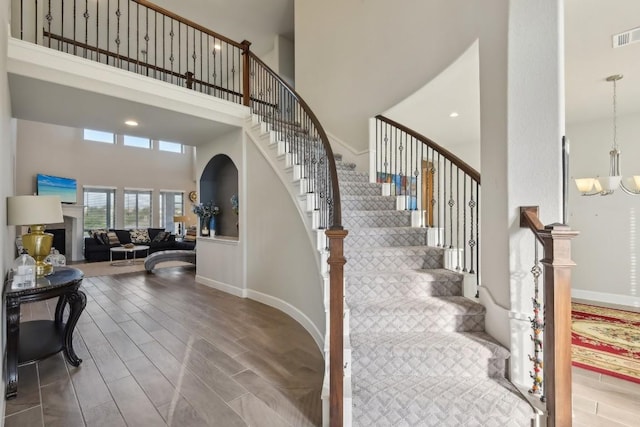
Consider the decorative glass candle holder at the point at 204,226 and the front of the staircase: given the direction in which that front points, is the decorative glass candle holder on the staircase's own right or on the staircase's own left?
on the staircase's own right

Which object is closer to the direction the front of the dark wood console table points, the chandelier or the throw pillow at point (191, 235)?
the chandelier

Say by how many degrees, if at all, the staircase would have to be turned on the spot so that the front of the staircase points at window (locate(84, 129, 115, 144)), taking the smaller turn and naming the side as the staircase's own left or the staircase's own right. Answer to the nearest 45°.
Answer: approximately 90° to the staircase's own right

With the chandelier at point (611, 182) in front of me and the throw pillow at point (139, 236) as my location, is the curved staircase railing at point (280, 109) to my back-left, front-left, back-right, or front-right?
front-right

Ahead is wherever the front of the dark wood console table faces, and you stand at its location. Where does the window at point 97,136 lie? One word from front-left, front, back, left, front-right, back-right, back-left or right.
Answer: left

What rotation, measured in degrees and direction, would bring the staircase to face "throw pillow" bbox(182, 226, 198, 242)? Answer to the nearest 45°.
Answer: approximately 135° to its right

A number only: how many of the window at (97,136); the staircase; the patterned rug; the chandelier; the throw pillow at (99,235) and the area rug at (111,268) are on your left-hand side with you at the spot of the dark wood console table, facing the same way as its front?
3

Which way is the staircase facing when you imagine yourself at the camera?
facing the viewer

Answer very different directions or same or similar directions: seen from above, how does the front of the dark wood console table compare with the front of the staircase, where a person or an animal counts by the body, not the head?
very different directions

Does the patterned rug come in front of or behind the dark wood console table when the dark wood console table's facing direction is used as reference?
in front

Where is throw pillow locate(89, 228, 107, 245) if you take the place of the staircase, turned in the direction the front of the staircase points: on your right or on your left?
on your right

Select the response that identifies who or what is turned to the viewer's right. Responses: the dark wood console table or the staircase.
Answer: the dark wood console table

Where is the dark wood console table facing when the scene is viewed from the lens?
facing to the right of the viewer

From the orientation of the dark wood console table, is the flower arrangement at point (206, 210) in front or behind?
in front

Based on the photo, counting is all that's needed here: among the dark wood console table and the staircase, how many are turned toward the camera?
1

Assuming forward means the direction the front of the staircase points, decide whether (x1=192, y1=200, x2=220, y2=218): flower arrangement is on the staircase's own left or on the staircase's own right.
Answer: on the staircase's own right

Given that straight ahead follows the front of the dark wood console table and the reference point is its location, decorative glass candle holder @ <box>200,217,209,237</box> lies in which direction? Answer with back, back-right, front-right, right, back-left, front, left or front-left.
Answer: front-left

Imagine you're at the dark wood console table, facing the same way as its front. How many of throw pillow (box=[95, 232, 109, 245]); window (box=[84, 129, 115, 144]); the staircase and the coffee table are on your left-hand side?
3

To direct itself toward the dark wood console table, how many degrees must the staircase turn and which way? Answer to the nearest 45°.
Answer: approximately 90° to its right
